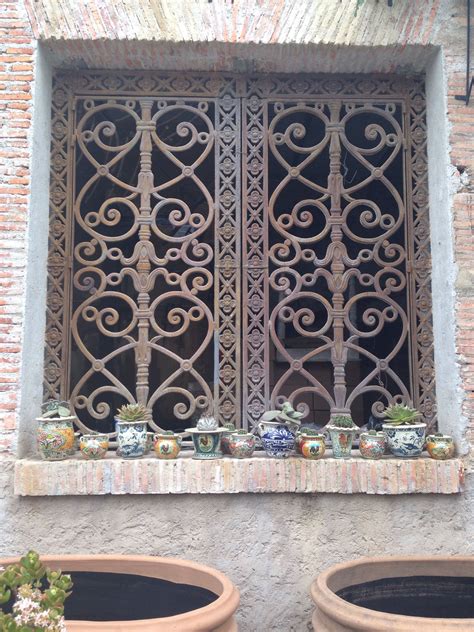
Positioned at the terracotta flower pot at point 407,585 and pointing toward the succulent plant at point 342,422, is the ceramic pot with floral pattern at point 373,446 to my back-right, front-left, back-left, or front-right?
front-right

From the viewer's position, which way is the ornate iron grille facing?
facing the viewer

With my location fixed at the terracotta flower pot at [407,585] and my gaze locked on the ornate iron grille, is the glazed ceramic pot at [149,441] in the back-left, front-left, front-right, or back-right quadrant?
front-left

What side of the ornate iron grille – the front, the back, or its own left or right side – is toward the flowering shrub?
front
